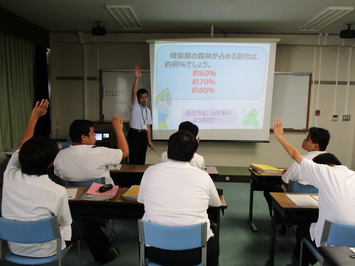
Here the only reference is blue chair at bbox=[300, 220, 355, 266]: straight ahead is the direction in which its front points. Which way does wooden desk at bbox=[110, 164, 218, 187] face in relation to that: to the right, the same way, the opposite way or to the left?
the opposite way

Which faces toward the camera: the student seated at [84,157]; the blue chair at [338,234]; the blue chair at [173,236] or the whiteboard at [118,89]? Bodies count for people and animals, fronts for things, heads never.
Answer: the whiteboard

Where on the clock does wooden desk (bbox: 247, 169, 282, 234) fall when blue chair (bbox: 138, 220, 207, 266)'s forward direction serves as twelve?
The wooden desk is roughly at 1 o'clock from the blue chair.

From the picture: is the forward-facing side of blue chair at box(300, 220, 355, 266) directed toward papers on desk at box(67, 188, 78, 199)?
no

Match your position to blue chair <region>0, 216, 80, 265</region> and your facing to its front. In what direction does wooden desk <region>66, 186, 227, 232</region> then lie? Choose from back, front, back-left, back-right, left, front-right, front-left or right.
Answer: front

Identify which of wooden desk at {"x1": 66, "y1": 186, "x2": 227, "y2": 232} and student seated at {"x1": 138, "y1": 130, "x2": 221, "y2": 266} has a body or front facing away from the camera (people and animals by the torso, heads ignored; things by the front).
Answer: the student seated

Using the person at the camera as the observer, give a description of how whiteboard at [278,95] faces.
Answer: facing the viewer

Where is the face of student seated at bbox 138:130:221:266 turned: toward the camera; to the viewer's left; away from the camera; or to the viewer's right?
away from the camera

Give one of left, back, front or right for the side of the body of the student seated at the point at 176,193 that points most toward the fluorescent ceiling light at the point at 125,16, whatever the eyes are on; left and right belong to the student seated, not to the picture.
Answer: front

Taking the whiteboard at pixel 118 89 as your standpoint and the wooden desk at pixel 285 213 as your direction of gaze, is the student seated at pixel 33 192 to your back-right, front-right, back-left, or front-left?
front-right

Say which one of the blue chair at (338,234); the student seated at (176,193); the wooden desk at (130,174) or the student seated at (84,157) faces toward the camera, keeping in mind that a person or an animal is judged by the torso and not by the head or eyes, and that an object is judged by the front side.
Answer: the wooden desk

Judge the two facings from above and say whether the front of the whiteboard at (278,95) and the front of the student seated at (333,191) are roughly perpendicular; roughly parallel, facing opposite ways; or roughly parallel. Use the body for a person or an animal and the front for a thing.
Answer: roughly parallel, facing opposite ways

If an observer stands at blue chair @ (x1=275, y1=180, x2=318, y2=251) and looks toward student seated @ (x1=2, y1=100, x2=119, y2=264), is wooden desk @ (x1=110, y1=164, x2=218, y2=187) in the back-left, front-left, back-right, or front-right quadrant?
front-right

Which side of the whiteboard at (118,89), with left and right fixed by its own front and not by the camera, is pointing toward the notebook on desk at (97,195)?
front

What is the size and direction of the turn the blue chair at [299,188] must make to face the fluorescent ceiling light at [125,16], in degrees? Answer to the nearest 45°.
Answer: approximately 45° to its left

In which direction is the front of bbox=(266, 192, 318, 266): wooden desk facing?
toward the camera

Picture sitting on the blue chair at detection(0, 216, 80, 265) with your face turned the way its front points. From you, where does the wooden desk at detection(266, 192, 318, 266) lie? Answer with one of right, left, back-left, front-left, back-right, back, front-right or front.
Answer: front-right

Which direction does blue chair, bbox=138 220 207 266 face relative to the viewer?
away from the camera

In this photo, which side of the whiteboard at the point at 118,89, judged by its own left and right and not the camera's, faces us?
front

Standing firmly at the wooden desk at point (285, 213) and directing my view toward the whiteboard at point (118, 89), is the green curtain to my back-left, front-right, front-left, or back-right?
front-left

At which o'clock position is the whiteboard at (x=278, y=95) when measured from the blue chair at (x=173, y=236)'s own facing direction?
The whiteboard is roughly at 1 o'clock from the blue chair.

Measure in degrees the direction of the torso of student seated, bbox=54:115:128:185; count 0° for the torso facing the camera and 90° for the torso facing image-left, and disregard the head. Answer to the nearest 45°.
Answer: approximately 225°
